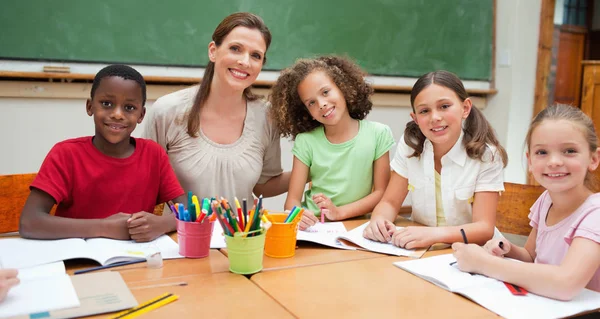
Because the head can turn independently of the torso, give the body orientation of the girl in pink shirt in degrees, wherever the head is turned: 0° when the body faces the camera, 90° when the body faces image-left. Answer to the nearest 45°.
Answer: approximately 45°

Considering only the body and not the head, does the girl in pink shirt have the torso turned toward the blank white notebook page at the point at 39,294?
yes

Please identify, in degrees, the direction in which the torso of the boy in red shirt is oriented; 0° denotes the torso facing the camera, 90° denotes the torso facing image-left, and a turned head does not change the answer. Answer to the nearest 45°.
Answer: approximately 0°

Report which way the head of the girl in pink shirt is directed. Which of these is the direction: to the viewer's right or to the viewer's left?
to the viewer's left

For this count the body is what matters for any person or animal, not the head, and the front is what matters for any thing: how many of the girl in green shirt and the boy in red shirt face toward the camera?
2

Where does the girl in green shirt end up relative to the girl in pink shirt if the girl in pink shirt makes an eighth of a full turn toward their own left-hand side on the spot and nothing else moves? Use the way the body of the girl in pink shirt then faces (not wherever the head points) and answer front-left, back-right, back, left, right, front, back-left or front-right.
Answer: back-right

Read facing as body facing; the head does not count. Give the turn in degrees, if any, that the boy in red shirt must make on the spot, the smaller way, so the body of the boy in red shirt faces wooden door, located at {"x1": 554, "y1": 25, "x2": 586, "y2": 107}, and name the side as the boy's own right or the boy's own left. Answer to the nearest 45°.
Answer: approximately 135° to the boy's own left

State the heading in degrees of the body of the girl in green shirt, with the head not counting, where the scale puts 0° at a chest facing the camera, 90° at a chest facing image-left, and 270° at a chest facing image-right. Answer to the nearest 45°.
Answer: approximately 0°

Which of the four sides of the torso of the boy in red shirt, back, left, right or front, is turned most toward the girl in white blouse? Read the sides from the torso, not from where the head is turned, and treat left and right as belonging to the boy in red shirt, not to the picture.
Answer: left
